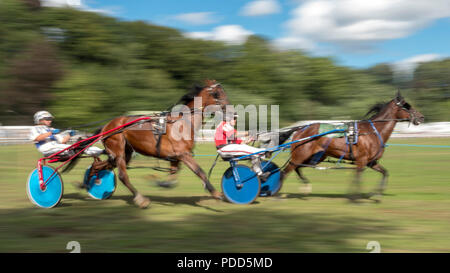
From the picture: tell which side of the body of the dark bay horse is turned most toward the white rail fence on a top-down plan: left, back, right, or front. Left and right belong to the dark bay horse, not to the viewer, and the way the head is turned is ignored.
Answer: left

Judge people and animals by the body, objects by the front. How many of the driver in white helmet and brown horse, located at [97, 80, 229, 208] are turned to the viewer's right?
2

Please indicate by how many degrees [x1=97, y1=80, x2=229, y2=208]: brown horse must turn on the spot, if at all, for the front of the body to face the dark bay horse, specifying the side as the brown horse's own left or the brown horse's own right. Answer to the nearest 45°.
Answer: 0° — it already faces it

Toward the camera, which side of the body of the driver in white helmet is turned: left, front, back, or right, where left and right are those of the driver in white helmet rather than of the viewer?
right

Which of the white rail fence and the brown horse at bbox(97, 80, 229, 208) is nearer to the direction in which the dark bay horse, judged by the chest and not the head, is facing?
the white rail fence

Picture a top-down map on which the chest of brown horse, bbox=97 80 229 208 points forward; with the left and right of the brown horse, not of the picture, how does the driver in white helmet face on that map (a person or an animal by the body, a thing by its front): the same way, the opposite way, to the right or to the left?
the same way

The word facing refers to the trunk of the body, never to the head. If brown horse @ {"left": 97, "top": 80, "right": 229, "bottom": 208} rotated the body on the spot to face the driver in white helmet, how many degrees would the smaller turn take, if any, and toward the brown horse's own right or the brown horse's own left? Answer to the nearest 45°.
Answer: approximately 180°

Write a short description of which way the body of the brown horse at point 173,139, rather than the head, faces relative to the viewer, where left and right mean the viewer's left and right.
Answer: facing to the right of the viewer

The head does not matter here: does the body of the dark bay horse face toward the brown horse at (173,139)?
no

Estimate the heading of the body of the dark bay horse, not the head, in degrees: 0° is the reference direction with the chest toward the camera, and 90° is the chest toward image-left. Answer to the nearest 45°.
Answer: approximately 270°

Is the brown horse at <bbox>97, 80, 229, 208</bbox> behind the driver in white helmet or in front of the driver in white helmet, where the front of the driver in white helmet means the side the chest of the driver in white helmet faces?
in front

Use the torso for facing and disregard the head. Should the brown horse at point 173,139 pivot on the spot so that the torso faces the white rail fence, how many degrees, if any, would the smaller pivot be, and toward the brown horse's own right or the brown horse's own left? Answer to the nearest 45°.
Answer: approximately 45° to the brown horse's own left

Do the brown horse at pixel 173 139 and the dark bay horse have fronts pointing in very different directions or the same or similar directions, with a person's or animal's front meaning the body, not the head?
same or similar directions
